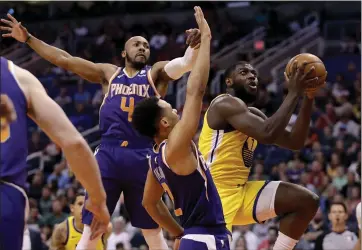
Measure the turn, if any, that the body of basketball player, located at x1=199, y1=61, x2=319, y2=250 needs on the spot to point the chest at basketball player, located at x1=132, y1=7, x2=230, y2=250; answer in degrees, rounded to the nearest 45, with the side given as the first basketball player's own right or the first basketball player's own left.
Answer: approximately 90° to the first basketball player's own right

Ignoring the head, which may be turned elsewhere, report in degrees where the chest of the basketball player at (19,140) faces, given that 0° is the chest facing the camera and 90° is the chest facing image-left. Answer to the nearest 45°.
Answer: approximately 180°

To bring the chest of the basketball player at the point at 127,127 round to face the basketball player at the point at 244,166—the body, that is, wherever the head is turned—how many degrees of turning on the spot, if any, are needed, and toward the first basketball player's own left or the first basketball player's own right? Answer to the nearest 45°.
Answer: approximately 45° to the first basketball player's own left

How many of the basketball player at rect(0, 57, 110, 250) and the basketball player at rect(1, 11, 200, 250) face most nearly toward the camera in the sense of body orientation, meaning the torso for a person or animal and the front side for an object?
1

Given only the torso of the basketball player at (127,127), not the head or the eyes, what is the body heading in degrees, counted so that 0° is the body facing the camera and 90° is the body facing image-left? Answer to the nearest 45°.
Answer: approximately 0°

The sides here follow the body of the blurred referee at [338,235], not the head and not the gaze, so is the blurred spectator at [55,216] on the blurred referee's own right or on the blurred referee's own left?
on the blurred referee's own right

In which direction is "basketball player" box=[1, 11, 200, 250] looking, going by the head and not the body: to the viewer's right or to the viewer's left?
to the viewer's right

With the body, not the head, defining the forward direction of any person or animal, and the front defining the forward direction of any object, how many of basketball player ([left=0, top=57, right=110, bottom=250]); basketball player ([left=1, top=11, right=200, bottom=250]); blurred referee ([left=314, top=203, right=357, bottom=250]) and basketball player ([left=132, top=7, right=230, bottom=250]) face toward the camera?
2
